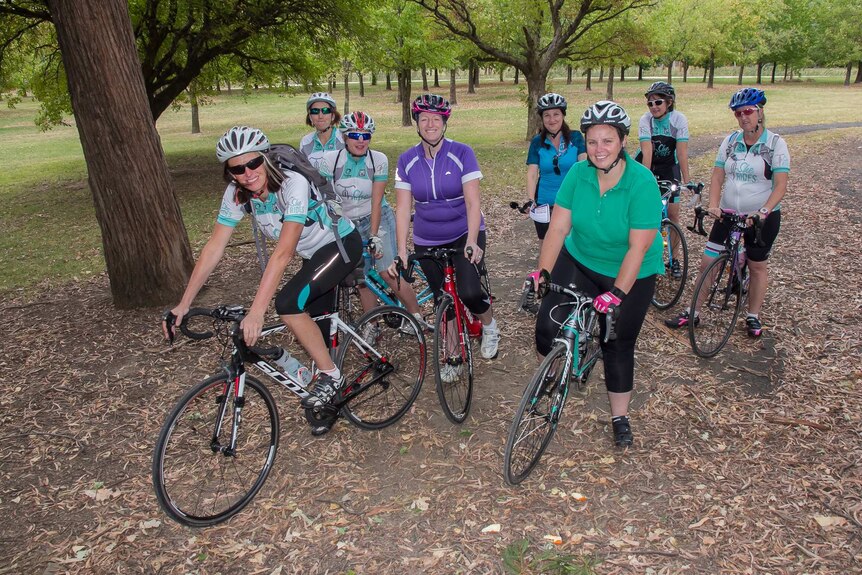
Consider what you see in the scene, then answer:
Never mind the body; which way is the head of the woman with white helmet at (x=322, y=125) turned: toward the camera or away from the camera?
toward the camera

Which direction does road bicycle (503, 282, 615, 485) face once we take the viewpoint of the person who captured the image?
facing the viewer and to the left of the viewer

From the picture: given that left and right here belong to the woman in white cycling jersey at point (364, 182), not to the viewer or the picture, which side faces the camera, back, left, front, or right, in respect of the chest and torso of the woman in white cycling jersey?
front

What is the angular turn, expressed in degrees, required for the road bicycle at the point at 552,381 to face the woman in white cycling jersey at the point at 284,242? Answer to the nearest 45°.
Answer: approximately 45° to its right

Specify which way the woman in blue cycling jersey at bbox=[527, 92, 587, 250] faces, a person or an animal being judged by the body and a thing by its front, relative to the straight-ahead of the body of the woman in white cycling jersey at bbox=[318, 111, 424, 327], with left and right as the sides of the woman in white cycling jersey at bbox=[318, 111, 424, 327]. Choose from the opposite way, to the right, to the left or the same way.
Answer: the same way

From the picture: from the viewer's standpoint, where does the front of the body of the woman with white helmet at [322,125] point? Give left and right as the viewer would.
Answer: facing the viewer

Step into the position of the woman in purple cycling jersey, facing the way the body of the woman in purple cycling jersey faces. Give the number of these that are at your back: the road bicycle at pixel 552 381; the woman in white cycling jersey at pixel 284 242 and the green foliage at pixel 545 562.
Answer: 0

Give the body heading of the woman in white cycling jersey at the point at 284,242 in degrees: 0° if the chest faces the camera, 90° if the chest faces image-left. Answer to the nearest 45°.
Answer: approximately 45°

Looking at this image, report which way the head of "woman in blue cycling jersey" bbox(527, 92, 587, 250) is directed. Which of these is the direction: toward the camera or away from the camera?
toward the camera

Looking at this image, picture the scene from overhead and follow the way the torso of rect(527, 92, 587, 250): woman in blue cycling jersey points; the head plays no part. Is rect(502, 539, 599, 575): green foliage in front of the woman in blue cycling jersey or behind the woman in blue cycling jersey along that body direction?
in front

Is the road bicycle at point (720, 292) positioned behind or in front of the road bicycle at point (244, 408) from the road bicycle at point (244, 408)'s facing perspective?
behind

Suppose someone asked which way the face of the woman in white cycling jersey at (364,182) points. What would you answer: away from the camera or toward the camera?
toward the camera

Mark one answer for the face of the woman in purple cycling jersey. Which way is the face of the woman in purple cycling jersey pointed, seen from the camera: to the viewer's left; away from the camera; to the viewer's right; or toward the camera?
toward the camera

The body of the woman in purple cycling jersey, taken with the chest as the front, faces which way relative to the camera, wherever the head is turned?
toward the camera

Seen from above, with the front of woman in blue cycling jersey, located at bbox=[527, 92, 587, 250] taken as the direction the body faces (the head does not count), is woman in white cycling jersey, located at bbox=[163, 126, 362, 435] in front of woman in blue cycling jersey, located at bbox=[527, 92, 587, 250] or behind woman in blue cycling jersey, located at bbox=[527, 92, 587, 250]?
in front
